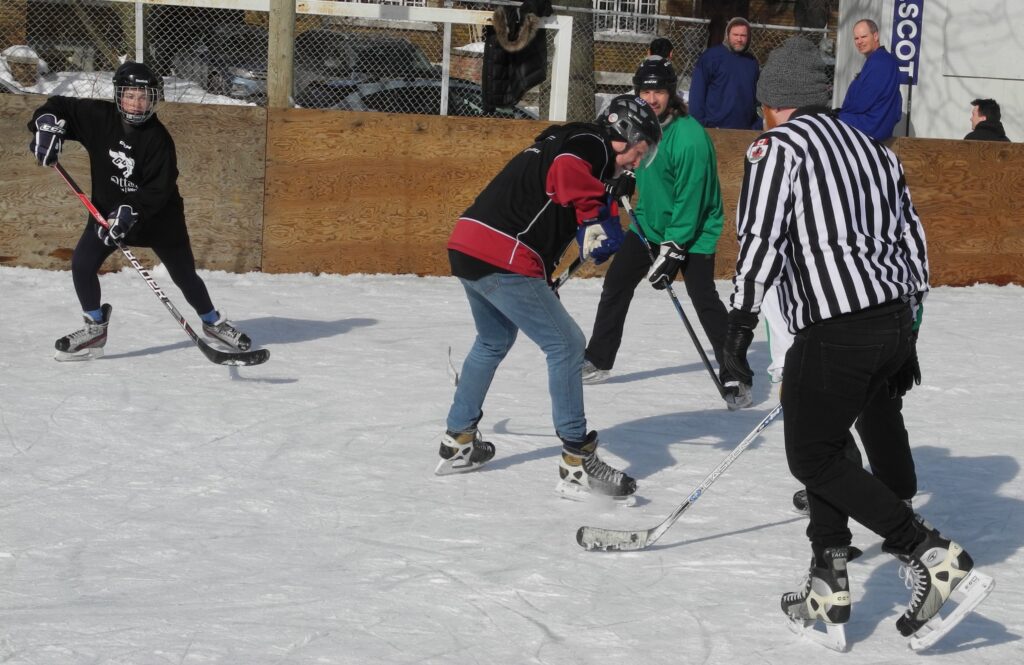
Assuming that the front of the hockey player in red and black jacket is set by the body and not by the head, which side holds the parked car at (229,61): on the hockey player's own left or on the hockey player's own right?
on the hockey player's own left

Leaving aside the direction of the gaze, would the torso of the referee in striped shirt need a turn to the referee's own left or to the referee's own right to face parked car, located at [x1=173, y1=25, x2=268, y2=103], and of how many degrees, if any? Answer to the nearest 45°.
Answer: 0° — they already face it

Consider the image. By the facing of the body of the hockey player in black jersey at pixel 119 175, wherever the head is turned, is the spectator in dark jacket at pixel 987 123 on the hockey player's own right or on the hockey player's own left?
on the hockey player's own left

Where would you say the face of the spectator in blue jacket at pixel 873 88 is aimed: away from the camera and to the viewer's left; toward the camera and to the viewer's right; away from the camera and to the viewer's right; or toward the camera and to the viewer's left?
toward the camera and to the viewer's left

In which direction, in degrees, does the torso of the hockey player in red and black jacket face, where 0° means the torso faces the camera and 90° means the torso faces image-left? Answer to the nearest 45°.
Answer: approximately 270°
